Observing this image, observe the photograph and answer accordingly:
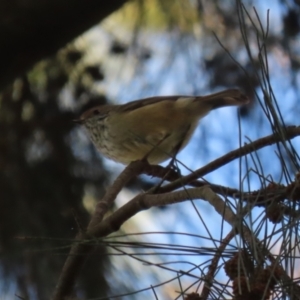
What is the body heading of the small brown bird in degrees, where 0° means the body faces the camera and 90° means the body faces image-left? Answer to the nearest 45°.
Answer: approximately 90°
